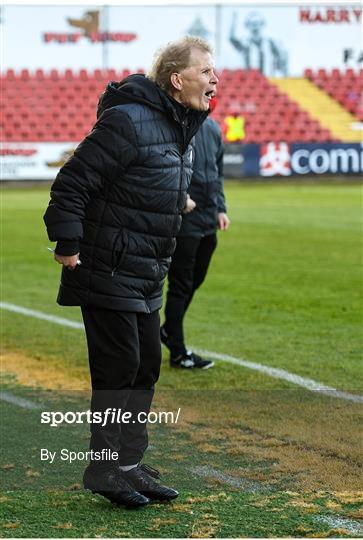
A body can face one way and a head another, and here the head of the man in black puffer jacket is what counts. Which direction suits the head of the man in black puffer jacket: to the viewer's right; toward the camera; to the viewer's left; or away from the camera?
to the viewer's right

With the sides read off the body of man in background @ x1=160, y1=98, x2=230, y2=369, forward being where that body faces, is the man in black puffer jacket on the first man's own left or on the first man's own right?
on the first man's own right
